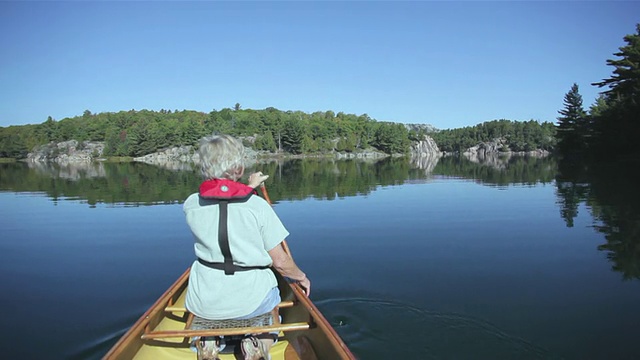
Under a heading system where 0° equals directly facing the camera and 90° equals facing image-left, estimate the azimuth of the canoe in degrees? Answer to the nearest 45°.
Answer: approximately 180°

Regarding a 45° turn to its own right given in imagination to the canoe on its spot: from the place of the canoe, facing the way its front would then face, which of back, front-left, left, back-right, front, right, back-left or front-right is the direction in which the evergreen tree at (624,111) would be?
front
